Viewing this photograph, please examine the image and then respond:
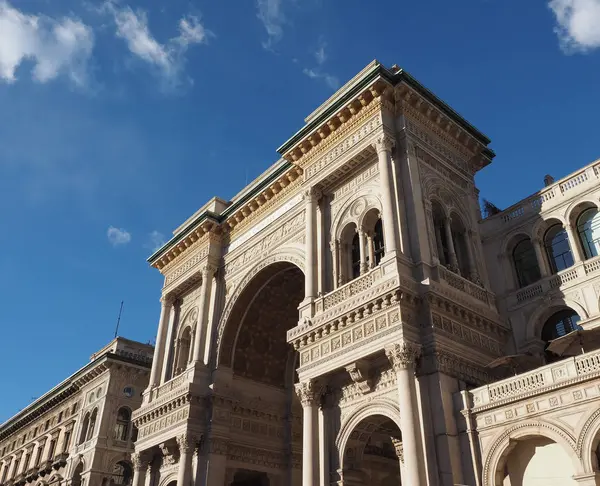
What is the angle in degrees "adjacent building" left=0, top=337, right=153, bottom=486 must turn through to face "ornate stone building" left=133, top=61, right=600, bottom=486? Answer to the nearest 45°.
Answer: approximately 45° to its left

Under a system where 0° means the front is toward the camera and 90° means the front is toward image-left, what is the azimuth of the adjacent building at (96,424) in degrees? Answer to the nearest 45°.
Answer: approximately 45°

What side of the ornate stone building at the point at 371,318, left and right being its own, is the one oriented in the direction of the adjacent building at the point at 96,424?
right

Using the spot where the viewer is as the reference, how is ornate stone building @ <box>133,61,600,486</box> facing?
facing the viewer and to the left of the viewer
